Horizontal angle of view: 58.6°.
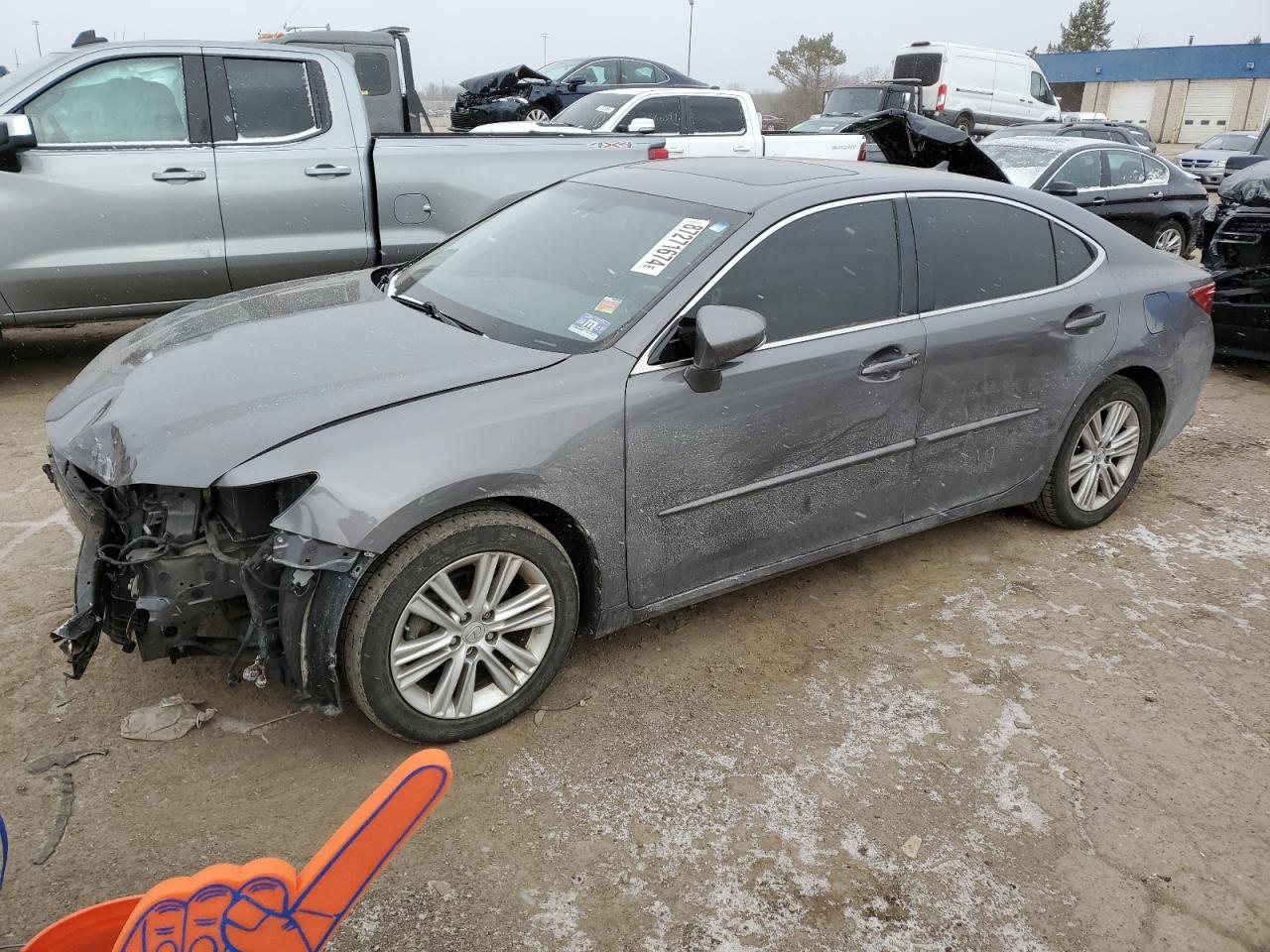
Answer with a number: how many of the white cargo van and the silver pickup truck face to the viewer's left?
1

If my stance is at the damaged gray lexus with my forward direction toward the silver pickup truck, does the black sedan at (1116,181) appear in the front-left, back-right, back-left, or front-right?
front-right

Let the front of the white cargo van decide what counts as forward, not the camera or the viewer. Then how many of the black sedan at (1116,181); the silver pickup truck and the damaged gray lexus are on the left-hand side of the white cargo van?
0

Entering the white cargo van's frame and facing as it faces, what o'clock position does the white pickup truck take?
The white pickup truck is roughly at 5 o'clock from the white cargo van.

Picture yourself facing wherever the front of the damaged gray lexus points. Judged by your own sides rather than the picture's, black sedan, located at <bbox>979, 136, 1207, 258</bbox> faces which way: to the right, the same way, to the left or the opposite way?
the same way

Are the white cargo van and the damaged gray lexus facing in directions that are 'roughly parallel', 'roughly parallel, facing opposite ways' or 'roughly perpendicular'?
roughly parallel, facing opposite ways

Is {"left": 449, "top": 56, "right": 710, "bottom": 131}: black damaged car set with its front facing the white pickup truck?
no

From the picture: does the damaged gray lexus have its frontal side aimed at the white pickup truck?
no

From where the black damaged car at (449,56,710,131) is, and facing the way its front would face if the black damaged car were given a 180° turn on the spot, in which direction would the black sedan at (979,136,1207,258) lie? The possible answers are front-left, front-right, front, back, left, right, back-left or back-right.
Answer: right

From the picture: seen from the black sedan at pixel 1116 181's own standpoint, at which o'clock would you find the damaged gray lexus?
The damaged gray lexus is roughly at 11 o'clock from the black sedan.

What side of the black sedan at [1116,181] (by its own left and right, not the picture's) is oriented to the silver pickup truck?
front

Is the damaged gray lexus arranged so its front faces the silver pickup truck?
no

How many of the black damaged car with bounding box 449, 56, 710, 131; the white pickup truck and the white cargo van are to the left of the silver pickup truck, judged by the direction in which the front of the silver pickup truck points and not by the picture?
0

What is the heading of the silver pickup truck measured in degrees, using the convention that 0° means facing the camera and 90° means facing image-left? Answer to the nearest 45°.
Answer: approximately 90°

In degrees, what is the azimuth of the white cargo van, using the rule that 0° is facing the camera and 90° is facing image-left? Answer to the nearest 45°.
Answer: approximately 225°

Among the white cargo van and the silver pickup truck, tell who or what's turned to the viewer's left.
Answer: the silver pickup truck

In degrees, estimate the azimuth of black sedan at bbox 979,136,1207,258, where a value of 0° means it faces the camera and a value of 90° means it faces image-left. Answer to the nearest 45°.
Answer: approximately 45°

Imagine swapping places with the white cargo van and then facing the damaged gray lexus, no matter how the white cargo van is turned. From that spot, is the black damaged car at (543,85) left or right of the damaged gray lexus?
right
